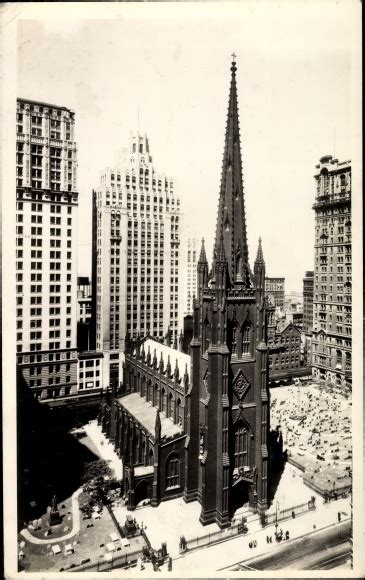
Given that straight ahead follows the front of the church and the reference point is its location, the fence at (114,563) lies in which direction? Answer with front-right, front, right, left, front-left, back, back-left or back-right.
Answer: right

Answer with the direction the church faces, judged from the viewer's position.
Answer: facing the viewer and to the right of the viewer
